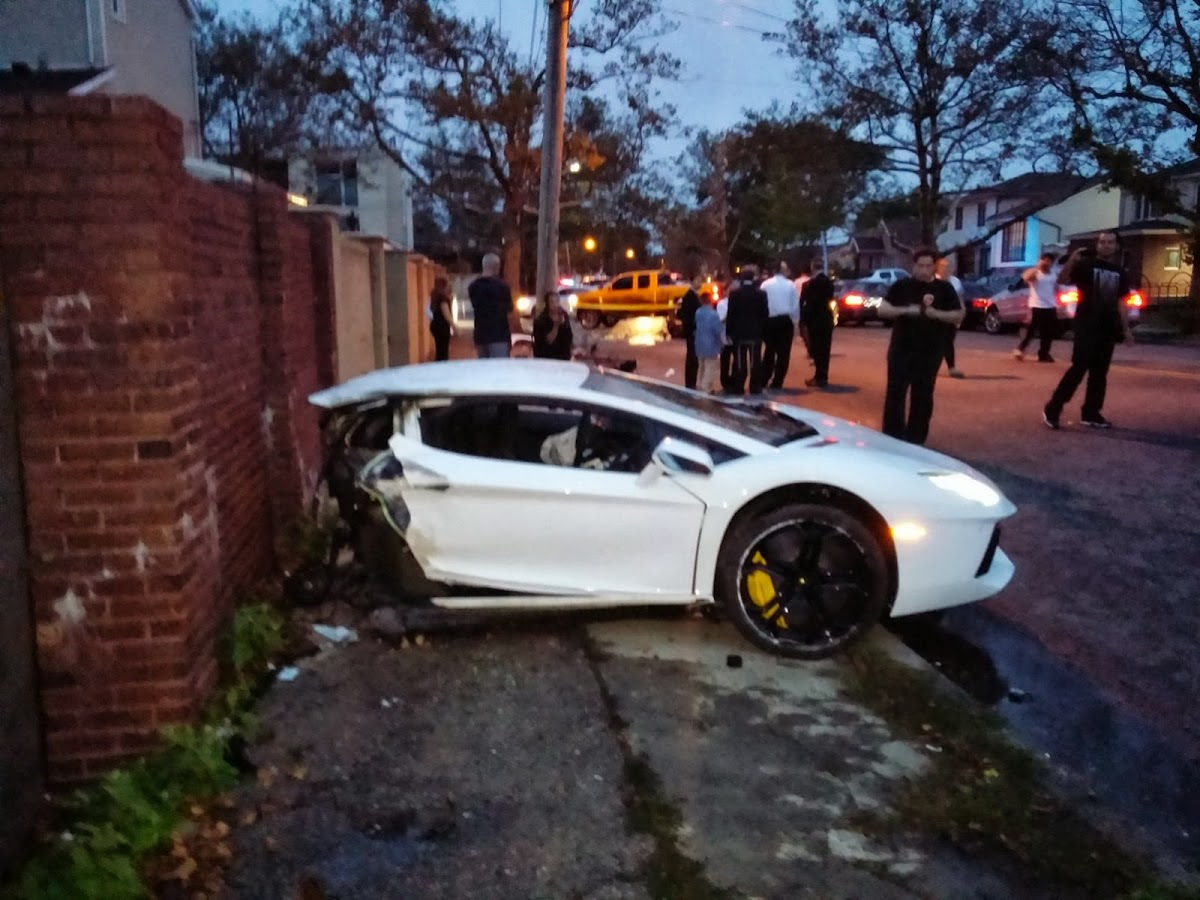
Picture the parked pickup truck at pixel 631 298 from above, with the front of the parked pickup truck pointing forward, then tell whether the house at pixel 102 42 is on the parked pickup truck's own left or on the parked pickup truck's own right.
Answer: on the parked pickup truck's own left

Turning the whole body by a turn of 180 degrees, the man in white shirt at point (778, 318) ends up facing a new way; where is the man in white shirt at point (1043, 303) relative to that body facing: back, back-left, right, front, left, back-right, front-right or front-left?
back-left

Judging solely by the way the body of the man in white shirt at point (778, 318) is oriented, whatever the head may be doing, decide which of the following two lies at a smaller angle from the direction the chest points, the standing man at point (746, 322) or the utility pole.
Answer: the utility pole

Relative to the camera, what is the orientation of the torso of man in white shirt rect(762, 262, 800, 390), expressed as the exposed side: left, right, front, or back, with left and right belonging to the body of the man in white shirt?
back

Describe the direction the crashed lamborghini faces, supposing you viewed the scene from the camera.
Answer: facing to the right of the viewer

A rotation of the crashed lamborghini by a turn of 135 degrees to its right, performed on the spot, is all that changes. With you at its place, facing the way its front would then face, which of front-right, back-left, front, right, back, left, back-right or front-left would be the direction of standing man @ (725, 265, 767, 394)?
back-right

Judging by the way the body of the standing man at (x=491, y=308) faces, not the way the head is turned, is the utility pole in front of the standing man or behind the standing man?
in front

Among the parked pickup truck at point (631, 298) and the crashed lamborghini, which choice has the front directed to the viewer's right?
the crashed lamborghini

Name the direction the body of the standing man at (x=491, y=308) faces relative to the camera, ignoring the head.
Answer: away from the camera

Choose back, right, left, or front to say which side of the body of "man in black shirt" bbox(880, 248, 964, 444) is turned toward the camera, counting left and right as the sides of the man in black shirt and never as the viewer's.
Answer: front

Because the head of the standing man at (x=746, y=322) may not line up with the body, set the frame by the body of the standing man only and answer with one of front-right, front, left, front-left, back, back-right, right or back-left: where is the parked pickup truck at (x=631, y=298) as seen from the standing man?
front

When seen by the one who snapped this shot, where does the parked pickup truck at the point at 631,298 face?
facing to the left of the viewer
